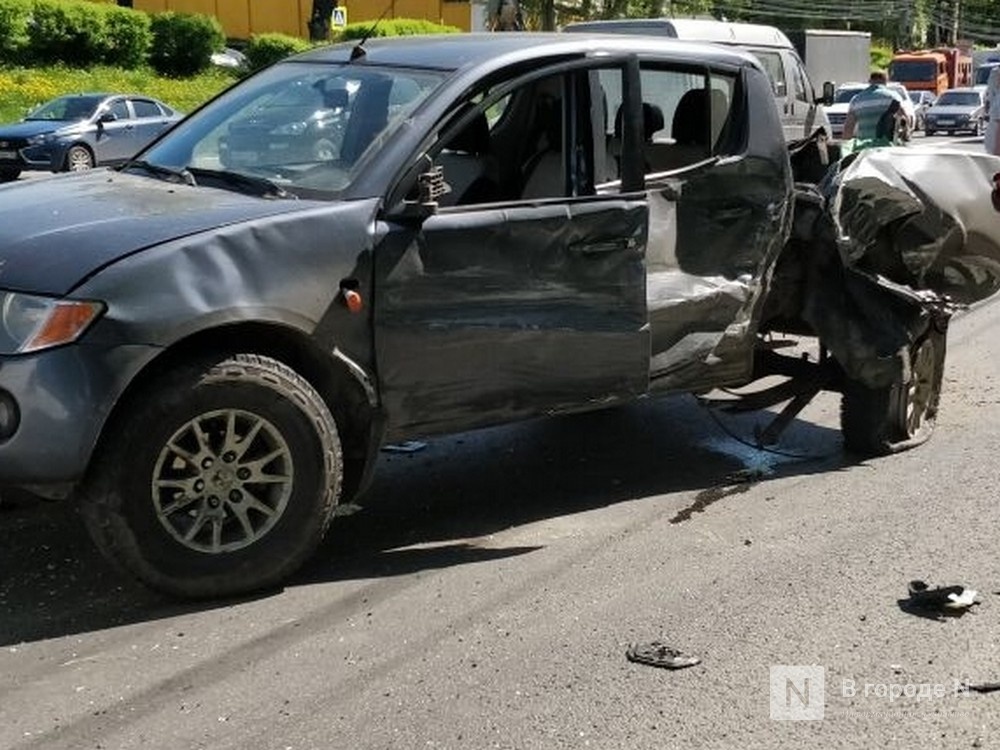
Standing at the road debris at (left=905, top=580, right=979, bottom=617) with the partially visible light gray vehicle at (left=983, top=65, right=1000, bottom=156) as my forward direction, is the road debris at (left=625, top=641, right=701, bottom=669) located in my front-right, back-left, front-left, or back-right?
back-left

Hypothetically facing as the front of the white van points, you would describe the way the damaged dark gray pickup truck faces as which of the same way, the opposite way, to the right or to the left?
the opposite way

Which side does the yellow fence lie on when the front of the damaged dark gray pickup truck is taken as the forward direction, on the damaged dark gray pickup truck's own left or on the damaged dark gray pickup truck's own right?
on the damaged dark gray pickup truck's own right

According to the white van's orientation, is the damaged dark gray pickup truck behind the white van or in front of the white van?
behind

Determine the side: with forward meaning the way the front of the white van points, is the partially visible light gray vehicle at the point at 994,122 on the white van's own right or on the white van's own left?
on the white van's own right

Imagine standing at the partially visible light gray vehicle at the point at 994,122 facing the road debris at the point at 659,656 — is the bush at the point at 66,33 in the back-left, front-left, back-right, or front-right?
front-right

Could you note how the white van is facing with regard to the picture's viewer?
facing away from the viewer and to the right of the viewer

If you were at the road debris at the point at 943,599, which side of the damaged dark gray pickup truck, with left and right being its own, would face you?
left

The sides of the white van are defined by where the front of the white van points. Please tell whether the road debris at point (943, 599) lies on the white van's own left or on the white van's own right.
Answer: on the white van's own right

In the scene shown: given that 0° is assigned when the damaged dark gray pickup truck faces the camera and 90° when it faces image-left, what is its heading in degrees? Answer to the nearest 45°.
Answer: approximately 45°

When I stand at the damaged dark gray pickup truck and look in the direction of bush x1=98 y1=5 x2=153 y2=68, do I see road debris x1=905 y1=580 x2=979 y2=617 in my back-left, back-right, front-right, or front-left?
back-right
